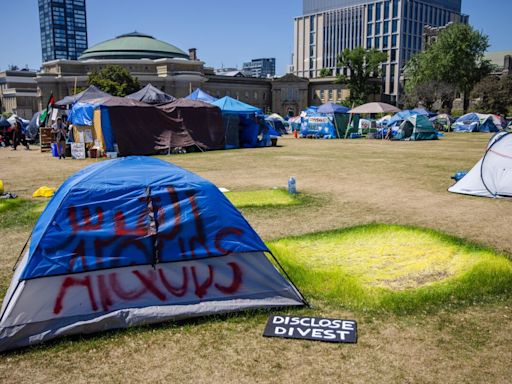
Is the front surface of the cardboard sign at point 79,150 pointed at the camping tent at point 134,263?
yes

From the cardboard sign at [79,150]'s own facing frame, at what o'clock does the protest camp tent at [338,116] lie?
The protest camp tent is roughly at 8 o'clock from the cardboard sign.

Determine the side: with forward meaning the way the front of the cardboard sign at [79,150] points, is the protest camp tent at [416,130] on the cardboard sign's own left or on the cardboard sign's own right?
on the cardboard sign's own left

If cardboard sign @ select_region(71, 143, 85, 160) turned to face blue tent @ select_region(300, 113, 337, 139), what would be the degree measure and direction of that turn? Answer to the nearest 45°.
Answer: approximately 135° to its left

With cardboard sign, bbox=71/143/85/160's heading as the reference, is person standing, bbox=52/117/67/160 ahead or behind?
behind

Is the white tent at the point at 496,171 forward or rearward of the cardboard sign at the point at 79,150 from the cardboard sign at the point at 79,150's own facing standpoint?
forward

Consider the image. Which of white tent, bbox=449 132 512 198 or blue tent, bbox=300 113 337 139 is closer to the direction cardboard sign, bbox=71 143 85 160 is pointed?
the white tent

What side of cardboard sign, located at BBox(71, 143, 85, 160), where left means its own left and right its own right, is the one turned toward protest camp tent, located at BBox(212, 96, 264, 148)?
left

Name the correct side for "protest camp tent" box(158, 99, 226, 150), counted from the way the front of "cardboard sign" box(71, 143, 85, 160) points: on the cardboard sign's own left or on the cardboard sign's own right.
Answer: on the cardboard sign's own left

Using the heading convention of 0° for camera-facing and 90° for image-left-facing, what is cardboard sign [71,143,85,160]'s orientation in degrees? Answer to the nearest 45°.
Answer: approximately 0°
